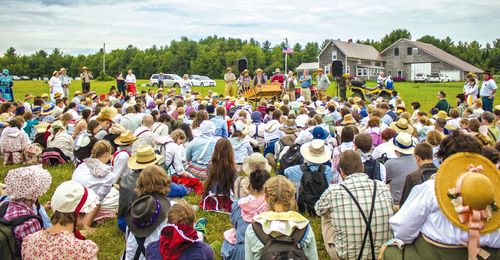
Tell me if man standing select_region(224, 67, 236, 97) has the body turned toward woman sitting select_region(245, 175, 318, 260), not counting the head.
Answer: yes

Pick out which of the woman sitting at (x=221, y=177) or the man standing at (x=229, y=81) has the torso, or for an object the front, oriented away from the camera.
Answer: the woman sitting

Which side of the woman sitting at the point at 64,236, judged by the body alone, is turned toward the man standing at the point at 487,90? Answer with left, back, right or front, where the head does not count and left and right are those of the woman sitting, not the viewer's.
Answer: front

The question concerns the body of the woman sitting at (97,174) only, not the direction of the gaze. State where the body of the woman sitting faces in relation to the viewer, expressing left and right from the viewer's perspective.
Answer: facing away from the viewer and to the right of the viewer

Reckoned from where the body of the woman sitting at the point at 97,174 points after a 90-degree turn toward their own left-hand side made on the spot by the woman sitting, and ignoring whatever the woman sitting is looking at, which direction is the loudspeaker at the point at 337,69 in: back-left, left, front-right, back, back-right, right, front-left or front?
right

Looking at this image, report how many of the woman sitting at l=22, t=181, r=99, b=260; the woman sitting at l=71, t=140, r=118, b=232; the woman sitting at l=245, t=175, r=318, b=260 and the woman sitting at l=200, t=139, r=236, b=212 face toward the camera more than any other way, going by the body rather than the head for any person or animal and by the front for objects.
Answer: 0

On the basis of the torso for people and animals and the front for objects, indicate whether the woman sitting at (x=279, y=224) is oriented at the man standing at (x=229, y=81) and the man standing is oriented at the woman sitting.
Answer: yes

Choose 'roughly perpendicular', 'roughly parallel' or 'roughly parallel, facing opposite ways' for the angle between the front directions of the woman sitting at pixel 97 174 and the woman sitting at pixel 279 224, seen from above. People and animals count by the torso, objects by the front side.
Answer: roughly parallel

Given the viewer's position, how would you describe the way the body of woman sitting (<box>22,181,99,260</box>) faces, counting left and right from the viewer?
facing away from the viewer and to the right of the viewer

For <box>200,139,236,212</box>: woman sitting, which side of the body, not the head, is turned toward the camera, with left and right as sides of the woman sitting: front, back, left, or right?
back

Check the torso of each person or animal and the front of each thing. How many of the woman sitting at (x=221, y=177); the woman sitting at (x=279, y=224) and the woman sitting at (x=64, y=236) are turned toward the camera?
0

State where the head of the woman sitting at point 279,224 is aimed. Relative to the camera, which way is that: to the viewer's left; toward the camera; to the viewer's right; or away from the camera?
away from the camera

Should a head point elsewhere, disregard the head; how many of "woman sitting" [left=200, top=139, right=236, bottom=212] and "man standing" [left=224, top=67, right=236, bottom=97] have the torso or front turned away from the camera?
1

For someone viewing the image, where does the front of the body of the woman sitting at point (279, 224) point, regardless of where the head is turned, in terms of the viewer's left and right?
facing away from the viewer

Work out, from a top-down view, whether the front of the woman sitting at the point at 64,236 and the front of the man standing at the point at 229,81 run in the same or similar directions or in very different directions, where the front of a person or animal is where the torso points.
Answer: very different directions

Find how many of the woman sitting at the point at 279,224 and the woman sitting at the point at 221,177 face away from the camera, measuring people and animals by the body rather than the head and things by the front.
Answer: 2

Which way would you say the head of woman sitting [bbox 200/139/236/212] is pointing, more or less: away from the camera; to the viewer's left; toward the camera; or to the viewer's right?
away from the camera

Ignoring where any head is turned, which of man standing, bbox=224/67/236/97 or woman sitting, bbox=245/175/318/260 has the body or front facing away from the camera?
the woman sitting

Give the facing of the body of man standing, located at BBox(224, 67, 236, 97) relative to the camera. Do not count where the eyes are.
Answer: toward the camera

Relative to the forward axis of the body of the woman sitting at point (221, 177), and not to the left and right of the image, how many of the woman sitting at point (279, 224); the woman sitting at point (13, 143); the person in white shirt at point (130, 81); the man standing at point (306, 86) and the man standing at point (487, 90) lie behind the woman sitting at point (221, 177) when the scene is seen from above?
1

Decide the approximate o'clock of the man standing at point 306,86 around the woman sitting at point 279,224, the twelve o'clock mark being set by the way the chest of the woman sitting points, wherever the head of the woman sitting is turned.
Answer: The man standing is roughly at 12 o'clock from the woman sitting.
